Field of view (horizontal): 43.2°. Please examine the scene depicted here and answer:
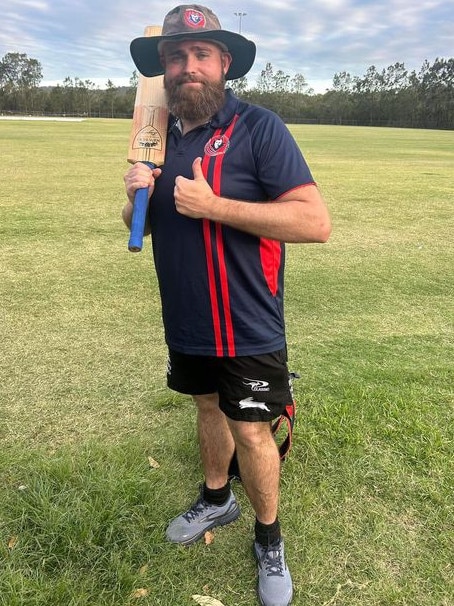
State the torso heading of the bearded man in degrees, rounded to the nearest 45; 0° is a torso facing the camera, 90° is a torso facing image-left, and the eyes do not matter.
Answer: approximately 45°
